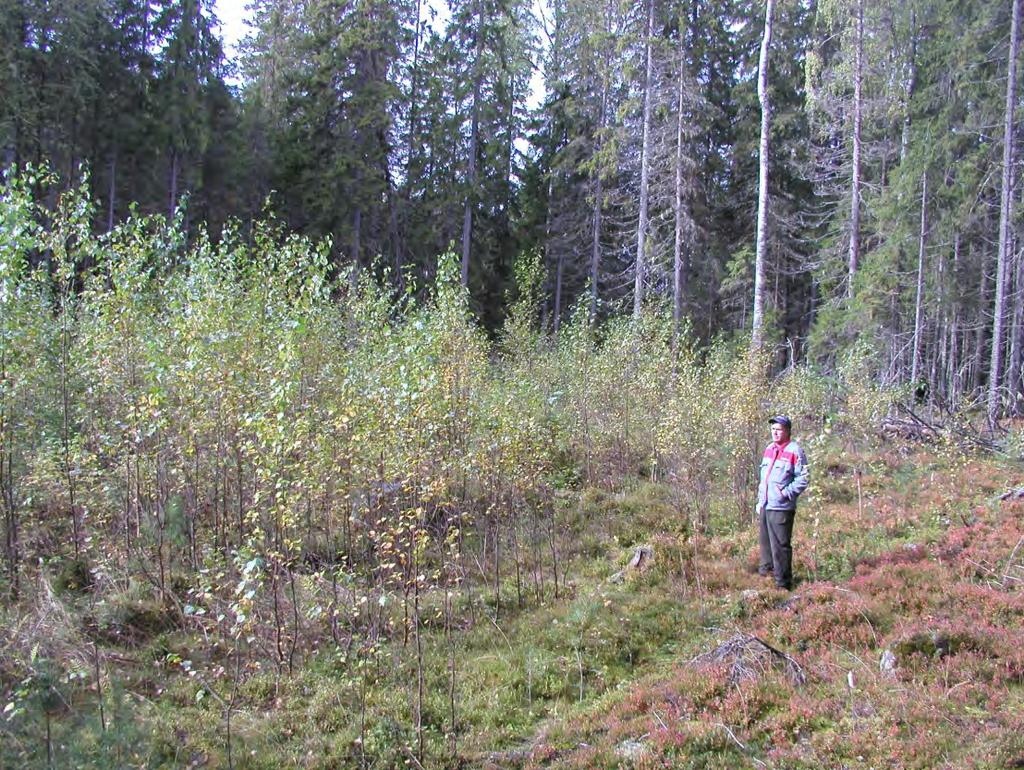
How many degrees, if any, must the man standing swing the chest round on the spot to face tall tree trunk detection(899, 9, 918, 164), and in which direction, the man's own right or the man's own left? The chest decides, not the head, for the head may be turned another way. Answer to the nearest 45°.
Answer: approximately 135° to the man's own right

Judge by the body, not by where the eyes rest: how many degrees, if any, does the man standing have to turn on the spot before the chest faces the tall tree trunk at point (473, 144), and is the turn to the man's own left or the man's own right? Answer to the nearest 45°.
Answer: approximately 90° to the man's own right

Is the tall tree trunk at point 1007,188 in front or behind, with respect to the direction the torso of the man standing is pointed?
behind

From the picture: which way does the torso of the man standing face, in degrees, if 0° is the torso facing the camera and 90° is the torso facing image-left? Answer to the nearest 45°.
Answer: approximately 45°

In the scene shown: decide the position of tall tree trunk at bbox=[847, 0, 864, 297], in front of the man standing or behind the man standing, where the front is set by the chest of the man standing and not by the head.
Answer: behind

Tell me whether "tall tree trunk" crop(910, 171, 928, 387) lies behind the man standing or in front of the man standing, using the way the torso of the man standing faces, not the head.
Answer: behind

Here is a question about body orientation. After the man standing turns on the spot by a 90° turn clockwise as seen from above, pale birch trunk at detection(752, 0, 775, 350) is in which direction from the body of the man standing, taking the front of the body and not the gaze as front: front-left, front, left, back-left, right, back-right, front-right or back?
front-right
